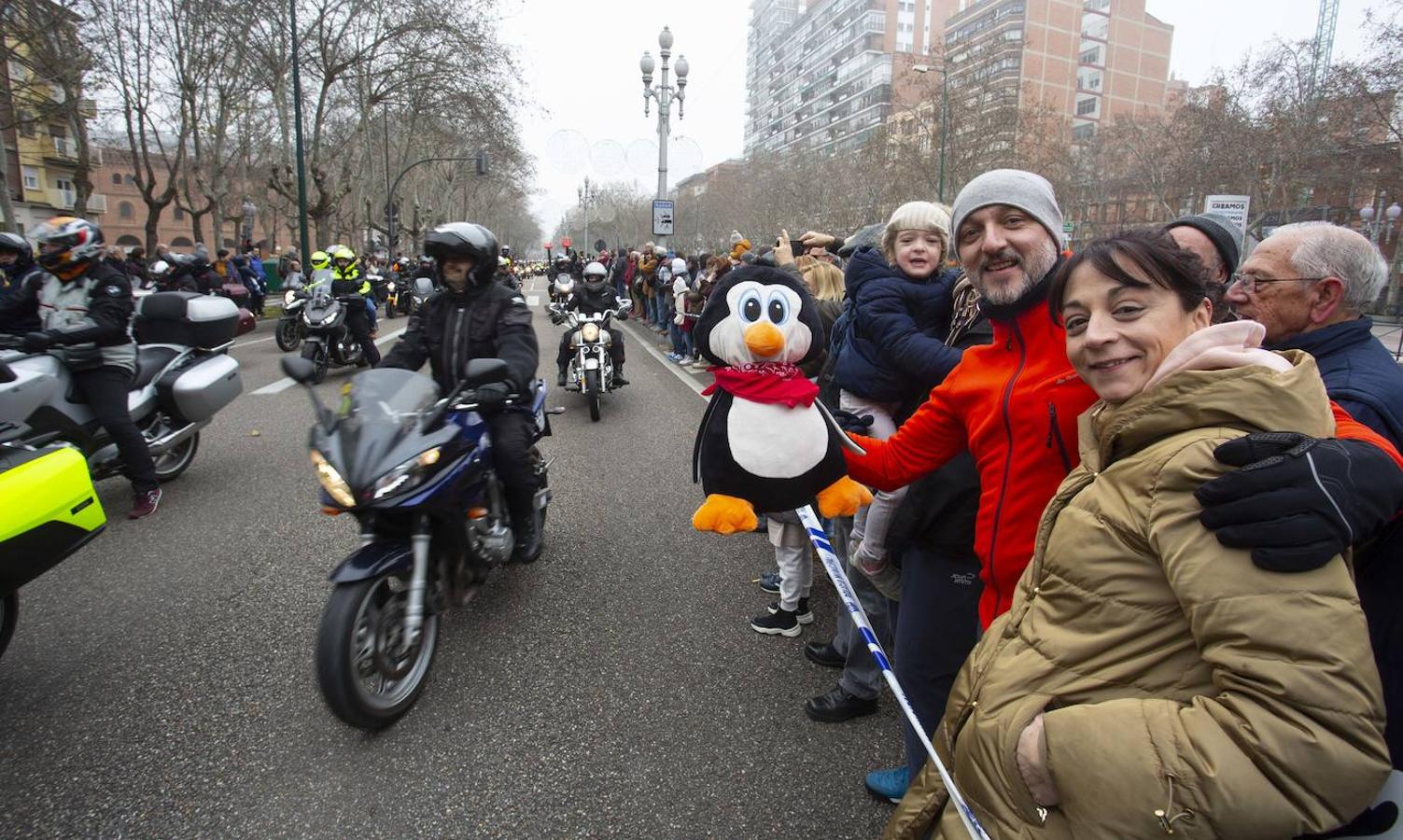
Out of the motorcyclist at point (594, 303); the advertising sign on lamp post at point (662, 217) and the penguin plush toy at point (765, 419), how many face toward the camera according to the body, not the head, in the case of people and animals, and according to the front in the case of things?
3

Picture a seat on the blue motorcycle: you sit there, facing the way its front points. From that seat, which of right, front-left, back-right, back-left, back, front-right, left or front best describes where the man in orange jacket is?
left

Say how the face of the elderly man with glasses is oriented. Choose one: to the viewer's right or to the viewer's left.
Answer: to the viewer's left

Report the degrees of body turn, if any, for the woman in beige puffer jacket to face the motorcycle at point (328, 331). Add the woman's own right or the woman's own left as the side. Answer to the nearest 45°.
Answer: approximately 90° to the woman's own right

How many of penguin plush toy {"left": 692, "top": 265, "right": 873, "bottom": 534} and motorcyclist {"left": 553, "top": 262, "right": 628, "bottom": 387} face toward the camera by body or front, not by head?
2

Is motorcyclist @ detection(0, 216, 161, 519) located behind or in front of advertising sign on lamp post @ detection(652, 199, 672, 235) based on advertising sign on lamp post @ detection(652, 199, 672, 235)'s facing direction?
in front
